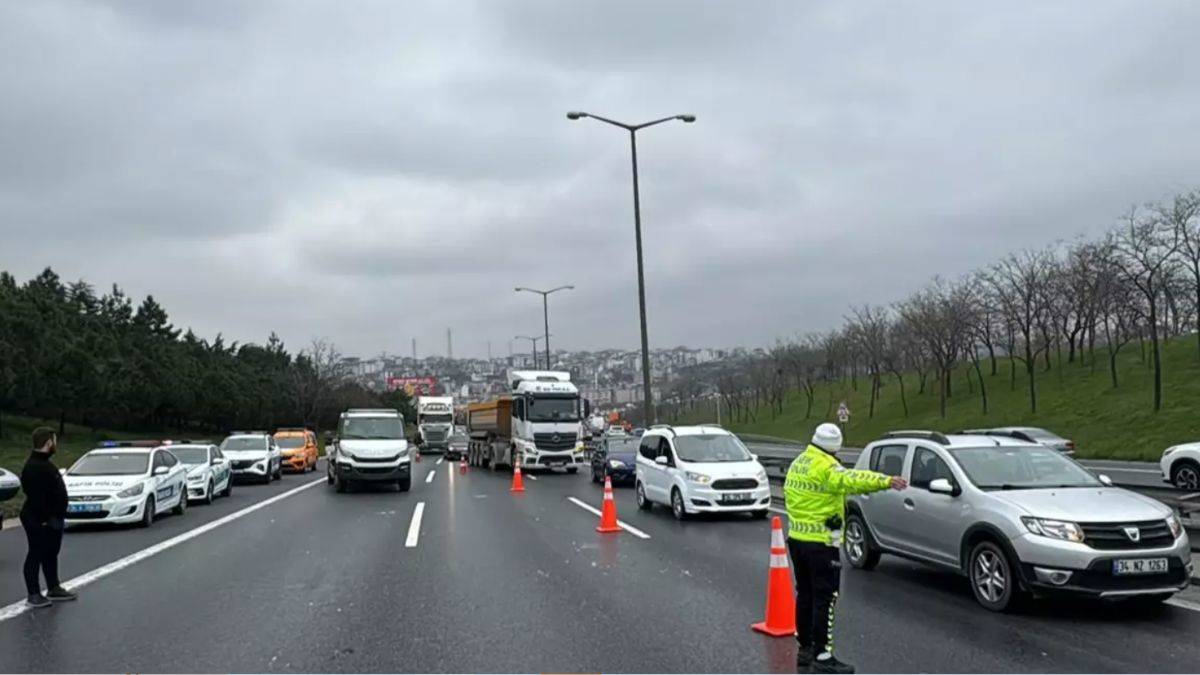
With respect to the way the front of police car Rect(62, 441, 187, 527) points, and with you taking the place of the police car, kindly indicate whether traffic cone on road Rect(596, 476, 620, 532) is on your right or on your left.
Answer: on your left

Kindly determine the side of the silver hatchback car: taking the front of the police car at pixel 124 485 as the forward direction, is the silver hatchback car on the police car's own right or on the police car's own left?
on the police car's own left

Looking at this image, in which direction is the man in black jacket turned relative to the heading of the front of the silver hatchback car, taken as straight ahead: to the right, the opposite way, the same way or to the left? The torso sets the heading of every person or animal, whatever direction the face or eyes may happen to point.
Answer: to the left

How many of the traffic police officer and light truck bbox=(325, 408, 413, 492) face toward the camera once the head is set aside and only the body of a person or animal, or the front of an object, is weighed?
1

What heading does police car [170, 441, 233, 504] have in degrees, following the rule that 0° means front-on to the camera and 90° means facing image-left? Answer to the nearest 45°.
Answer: approximately 45°

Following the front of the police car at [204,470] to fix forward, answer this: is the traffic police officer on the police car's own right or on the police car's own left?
on the police car's own left

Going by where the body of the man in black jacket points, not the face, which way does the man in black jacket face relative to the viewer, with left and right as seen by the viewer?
facing to the right of the viewer

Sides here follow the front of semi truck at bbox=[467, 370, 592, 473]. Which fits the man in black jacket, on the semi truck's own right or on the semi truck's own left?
on the semi truck's own right

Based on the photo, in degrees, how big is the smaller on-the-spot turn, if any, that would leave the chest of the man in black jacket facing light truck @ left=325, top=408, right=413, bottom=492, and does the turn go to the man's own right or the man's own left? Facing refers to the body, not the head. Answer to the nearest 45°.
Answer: approximately 45° to the man's own left

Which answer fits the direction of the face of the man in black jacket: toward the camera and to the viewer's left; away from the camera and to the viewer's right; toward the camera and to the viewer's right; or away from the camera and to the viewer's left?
away from the camera and to the viewer's right
